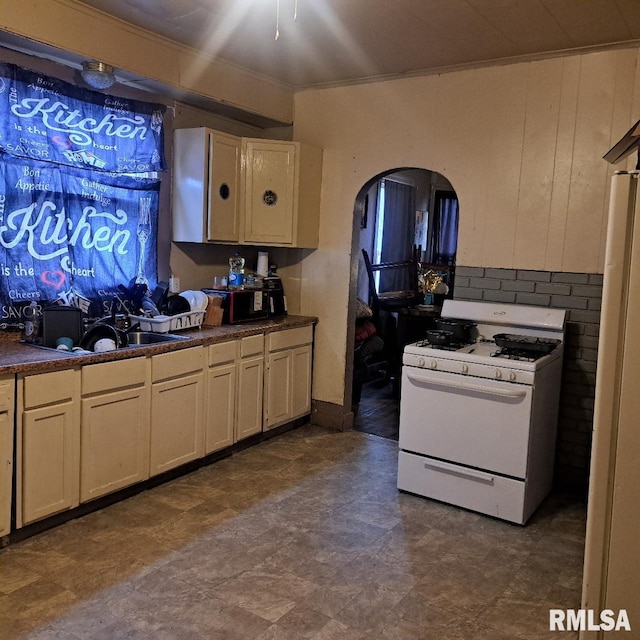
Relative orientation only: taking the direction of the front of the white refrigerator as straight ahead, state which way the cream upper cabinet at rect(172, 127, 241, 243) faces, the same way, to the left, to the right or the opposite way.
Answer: the opposite way

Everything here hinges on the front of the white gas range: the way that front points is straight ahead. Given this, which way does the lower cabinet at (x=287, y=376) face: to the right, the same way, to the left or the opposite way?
to the left

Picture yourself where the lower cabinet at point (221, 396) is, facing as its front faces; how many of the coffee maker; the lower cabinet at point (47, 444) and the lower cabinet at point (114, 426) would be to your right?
2

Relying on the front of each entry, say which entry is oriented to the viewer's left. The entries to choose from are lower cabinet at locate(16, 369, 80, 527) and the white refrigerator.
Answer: the white refrigerator

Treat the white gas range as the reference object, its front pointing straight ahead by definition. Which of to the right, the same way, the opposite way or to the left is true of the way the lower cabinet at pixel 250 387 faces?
to the left

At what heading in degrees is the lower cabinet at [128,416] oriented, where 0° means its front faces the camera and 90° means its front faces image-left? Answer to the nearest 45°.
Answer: approximately 315°

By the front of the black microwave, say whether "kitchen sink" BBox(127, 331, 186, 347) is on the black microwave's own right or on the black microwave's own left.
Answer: on the black microwave's own right

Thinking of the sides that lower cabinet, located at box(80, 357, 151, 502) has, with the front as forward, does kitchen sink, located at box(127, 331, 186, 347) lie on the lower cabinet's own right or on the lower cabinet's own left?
on the lower cabinet's own left
